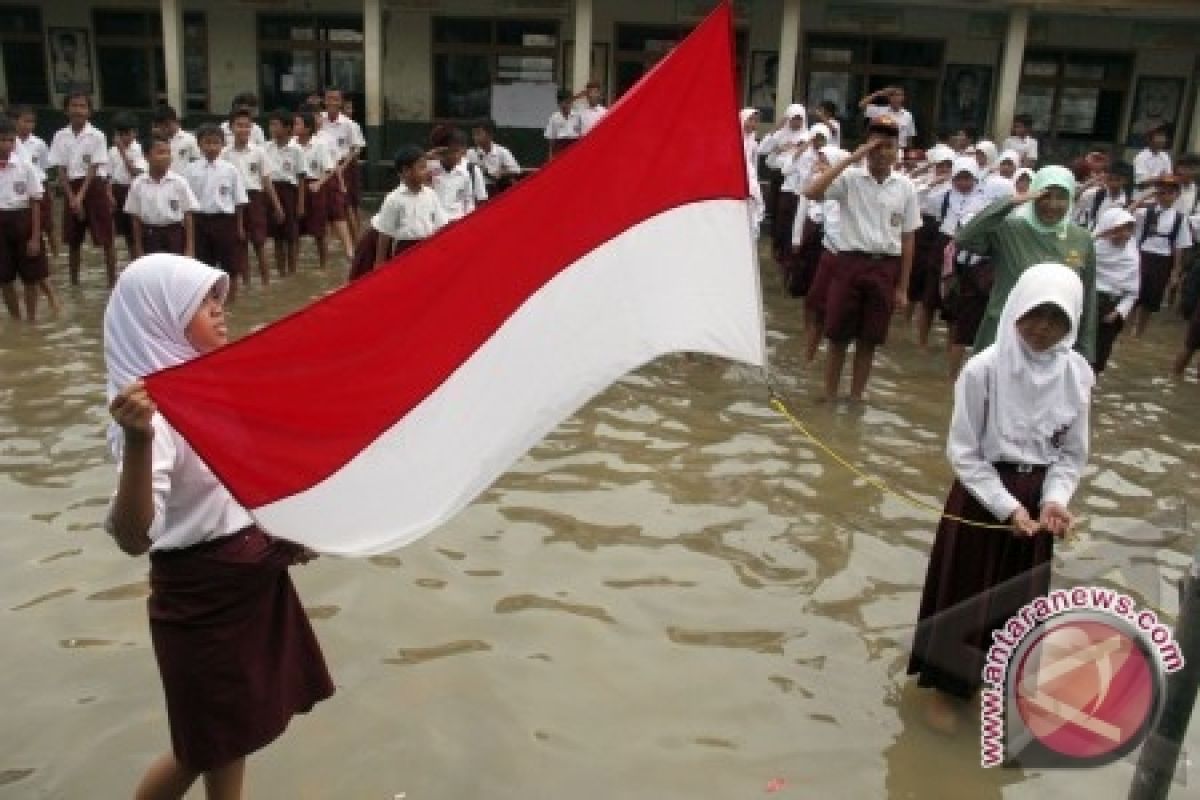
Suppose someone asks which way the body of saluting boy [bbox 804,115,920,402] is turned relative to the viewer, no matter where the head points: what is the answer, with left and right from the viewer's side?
facing the viewer

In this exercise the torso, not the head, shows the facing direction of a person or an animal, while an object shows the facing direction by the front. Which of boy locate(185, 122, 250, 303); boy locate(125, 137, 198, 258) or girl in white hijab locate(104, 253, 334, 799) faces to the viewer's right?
the girl in white hijab

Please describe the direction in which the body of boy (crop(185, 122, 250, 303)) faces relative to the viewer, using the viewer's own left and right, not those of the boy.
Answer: facing the viewer

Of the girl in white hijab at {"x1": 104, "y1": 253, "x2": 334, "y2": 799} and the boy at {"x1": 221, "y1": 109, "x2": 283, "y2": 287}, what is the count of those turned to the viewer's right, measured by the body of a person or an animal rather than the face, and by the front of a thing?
1

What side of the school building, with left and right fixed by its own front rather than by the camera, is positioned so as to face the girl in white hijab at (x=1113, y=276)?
front

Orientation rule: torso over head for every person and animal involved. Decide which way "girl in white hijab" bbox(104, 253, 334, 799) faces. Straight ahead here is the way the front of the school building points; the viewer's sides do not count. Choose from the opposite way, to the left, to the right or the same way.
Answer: to the left

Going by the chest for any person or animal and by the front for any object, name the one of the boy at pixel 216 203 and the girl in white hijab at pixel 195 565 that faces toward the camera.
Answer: the boy

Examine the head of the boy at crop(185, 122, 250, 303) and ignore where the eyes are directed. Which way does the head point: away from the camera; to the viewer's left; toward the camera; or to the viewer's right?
toward the camera

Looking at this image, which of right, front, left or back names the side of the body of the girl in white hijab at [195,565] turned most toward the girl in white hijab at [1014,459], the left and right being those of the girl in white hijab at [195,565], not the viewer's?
front

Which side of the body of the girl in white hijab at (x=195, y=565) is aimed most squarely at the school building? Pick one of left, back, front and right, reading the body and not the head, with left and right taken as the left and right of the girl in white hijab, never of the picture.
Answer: left

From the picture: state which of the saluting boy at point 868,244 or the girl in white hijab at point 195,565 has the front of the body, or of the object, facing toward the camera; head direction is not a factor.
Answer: the saluting boy

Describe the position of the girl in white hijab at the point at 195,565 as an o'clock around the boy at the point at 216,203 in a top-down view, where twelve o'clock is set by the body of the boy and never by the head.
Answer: The girl in white hijab is roughly at 12 o'clock from the boy.

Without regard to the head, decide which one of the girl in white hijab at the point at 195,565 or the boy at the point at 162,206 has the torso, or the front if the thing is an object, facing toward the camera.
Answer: the boy

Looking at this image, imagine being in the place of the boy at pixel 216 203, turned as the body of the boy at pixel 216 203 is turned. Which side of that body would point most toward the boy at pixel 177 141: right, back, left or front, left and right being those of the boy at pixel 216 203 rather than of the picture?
back

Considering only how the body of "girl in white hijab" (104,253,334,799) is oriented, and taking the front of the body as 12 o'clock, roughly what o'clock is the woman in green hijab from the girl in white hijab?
The woman in green hijab is roughly at 11 o'clock from the girl in white hijab.

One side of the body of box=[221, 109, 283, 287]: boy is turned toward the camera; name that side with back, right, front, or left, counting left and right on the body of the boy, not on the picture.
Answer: front
